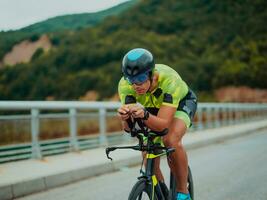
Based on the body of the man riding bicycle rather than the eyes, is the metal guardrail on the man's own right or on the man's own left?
on the man's own right

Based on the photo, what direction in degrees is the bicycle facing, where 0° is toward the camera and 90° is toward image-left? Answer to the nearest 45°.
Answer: approximately 45°

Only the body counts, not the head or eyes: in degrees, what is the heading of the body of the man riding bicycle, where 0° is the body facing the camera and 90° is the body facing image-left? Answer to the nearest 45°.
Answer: approximately 45°
